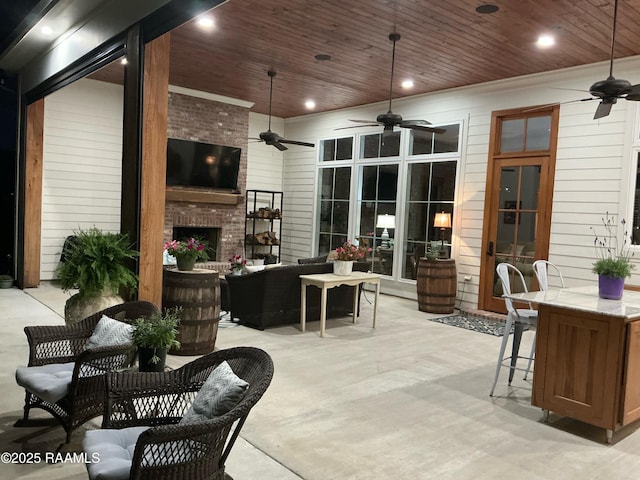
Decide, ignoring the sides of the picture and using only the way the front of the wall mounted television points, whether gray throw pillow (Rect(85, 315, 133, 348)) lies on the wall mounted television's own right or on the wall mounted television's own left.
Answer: on the wall mounted television's own right

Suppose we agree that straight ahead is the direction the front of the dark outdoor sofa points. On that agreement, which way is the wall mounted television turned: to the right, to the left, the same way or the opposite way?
the opposite way

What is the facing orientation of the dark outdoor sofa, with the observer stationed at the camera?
facing away from the viewer and to the left of the viewer

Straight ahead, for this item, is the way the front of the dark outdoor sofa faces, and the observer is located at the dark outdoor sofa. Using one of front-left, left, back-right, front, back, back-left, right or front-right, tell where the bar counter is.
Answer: back

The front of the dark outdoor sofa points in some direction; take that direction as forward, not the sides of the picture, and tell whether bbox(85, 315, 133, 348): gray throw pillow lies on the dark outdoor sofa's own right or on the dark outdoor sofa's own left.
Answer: on the dark outdoor sofa's own left

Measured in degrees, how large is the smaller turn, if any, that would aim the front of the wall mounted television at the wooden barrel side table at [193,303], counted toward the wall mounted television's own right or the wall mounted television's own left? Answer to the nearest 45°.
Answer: approximately 45° to the wall mounted television's own right

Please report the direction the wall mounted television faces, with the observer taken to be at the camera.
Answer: facing the viewer and to the right of the viewer

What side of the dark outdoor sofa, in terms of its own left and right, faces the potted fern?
left

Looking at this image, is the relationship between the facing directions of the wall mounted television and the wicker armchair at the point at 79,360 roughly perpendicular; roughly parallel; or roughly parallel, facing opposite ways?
roughly perpendicular
